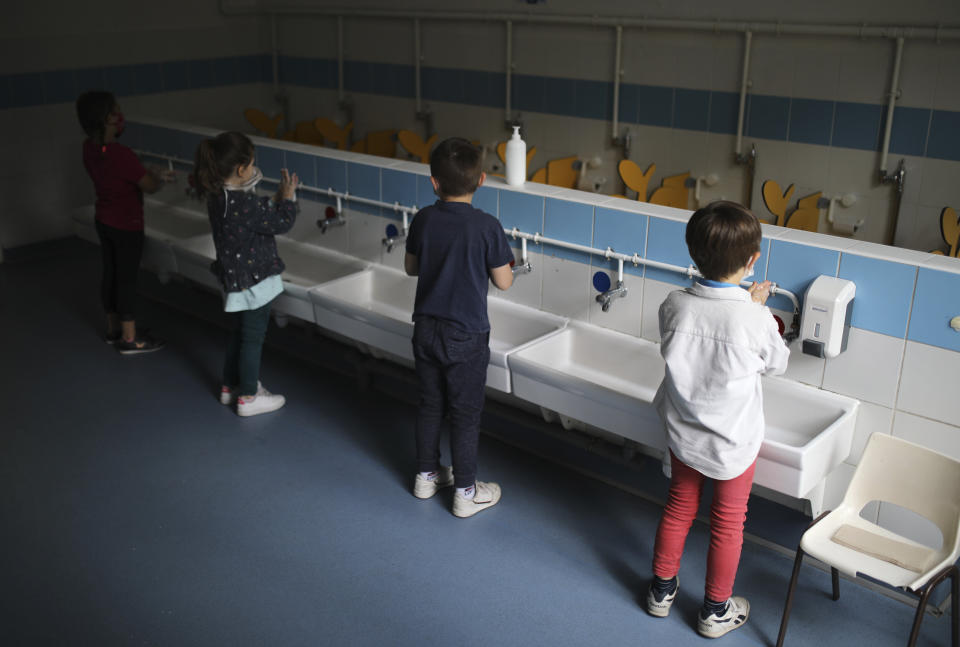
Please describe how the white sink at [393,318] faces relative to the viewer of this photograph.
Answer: facing the viewer and to the left of the viewer

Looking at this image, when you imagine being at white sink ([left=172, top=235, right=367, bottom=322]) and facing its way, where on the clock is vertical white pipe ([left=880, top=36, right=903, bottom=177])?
The vertical white pipe is roughly at 8 o'clock from the white sink.

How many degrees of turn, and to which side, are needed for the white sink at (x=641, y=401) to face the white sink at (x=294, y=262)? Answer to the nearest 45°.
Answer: approximately 90° to its right

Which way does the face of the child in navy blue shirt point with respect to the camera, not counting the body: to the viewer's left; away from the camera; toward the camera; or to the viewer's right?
away from the camera

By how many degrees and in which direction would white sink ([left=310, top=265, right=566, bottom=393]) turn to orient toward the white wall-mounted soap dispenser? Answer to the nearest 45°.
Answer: approximately 90° to its left

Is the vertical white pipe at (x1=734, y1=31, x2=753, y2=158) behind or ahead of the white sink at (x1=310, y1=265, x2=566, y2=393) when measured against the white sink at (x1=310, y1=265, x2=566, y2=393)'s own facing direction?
behind

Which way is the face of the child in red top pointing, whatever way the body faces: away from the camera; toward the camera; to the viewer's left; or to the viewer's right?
to the viewer's right

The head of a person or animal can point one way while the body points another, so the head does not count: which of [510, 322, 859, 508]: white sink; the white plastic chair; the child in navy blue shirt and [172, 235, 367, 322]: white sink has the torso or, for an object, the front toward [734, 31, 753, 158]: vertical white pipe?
the child in navy blue shirt

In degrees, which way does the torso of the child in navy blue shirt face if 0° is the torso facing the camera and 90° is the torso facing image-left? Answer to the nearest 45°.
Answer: approximately 225°

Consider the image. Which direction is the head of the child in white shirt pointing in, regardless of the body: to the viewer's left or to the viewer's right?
to the viewer's right

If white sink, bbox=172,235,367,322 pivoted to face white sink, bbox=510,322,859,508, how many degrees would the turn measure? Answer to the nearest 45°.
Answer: approximately 90° to its left

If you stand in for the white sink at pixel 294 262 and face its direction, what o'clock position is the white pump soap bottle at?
The white pump soap bottle is roughly at 9 o'clock from the white sink.

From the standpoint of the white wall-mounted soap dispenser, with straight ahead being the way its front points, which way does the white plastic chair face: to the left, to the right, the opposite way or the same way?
the same way

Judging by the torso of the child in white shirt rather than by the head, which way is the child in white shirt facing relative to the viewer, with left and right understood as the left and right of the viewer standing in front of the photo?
facing away from the viewer and to the right of the viewer

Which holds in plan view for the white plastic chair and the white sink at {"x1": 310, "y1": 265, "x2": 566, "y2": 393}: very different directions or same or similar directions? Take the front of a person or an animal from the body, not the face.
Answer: same or similar directions

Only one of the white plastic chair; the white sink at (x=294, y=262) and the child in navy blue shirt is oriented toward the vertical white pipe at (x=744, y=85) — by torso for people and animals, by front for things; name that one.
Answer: the child in navy blue shirt

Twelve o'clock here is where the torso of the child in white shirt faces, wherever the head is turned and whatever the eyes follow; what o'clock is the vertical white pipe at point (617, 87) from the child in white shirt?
The vertical white pipe is roughly at 10 o'clock from the child in white shirt.
